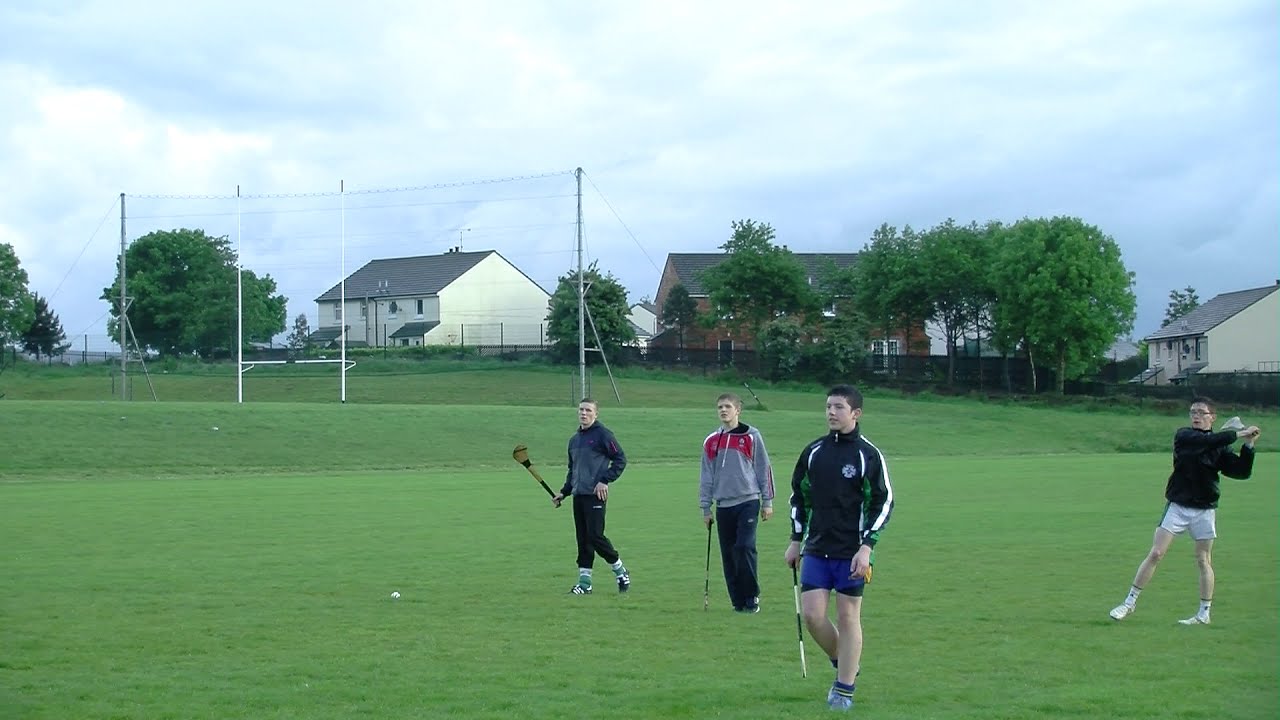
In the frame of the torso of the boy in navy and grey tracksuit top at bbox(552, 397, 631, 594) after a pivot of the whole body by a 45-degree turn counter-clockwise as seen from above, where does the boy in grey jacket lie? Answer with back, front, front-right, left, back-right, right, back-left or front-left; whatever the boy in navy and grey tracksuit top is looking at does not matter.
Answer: front-left

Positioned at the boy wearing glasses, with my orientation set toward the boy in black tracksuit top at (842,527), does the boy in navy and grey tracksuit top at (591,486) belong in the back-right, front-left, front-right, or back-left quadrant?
front-right

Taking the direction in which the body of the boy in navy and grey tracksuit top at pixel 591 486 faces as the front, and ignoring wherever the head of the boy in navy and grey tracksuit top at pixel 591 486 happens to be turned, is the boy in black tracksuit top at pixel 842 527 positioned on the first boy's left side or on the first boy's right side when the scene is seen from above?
on the first boy's left side

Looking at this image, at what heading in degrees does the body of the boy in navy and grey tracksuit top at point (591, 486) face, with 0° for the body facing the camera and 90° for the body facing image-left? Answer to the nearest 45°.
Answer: approximately 45°

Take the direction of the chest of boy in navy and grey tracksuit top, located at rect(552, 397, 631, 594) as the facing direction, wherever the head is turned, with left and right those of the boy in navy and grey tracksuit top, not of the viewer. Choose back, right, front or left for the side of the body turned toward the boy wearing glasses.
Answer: left

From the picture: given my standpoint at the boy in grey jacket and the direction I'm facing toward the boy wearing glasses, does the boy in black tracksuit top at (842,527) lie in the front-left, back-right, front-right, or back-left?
front-right

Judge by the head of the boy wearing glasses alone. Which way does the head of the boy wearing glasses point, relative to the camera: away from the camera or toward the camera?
toward the camera
